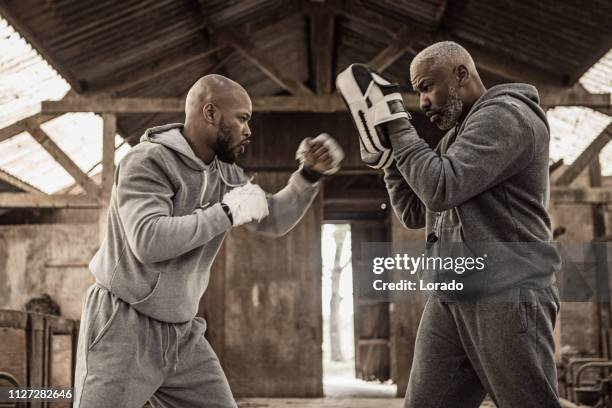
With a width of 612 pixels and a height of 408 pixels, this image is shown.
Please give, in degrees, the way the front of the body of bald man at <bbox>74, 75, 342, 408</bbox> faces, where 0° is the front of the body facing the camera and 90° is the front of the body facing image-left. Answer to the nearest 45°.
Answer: approximately 315°

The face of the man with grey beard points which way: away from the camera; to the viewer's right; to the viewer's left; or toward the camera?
to the viewer's left

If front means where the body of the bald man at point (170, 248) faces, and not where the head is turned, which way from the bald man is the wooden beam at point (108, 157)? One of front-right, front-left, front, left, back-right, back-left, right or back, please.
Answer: back-left

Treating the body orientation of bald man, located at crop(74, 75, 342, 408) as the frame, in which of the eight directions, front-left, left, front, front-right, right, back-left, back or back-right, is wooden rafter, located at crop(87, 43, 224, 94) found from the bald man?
back-left

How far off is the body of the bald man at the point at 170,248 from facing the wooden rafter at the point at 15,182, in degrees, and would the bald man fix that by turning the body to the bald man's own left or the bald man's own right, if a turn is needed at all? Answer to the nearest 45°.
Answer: approximately 135° to the bald man's own left

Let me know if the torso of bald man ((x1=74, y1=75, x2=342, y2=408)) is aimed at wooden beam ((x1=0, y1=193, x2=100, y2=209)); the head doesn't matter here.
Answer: no

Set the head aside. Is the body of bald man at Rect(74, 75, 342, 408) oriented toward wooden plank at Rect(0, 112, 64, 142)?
no

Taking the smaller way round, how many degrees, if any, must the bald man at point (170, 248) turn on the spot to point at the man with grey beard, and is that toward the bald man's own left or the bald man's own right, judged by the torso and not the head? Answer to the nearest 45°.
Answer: approximately 45° to the bald man's own left

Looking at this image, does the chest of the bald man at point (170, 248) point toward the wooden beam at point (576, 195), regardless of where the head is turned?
no

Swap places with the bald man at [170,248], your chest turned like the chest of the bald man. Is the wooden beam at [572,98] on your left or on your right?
on your left

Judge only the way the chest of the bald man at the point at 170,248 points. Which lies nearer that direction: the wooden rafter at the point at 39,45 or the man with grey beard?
the man with grey beard

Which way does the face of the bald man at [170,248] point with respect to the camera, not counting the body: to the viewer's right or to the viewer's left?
to the viewer's right

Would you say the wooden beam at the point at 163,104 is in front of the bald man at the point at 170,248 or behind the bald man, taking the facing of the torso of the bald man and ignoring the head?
behind
